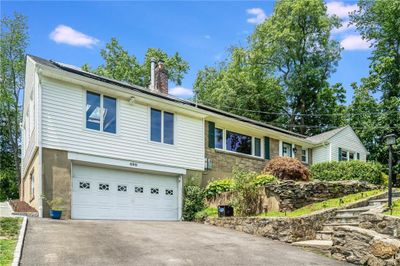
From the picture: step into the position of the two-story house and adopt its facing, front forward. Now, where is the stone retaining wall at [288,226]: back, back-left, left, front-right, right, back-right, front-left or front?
front

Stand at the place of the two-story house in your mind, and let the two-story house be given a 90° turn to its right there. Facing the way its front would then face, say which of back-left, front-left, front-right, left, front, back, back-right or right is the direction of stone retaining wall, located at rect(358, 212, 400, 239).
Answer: left

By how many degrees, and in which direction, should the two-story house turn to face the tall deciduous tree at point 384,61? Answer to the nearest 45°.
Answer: approximately 90° to its left

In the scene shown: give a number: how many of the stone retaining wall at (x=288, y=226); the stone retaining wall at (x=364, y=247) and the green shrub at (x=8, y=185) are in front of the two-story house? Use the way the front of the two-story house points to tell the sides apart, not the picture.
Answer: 2

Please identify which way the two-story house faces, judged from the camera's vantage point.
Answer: facing the viewer and to the right of the viewer

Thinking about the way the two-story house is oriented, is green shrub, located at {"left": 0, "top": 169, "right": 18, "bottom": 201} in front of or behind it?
behind

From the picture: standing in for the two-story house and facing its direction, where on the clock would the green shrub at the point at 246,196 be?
The green shrub is roughly at 11 o'clock from the two-story house.

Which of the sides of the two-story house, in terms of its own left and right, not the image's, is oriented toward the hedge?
left

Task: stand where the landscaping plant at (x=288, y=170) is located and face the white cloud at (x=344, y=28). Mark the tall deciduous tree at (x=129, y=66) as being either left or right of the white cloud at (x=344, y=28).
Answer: left

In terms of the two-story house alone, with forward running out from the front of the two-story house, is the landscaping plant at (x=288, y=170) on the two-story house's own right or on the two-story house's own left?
on the two-story house's own left

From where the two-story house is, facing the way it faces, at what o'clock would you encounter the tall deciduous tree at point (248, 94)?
The tall deciduous tree is roughly at 8 o'clock from the two-story house.

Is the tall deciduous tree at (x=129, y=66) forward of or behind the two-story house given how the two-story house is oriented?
behind

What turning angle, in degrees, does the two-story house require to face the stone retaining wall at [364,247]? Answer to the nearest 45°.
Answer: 0° — it already faces it
